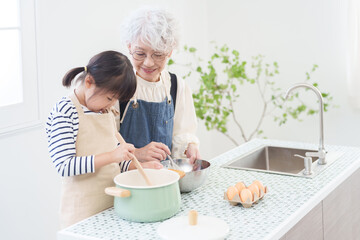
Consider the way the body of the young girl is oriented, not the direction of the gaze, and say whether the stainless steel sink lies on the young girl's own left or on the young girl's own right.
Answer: on the young girl's own left

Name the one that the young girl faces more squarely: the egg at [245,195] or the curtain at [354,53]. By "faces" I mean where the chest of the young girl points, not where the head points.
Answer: the egg

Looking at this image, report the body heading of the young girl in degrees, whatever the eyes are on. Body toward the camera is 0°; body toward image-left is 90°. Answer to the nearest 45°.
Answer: approximately 315°

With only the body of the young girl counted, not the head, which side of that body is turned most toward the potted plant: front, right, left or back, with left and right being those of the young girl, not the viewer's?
left

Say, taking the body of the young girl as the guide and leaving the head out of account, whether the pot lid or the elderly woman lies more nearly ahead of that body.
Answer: the pot lid

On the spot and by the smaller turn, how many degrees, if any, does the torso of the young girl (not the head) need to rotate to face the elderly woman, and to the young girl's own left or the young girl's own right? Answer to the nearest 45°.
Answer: approximately 90° to the young girl's own left

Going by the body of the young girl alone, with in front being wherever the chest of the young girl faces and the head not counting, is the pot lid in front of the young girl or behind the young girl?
in front

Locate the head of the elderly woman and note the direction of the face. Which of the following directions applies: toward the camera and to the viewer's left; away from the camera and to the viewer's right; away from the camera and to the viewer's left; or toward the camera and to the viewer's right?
toward the camera and to the viewer's left

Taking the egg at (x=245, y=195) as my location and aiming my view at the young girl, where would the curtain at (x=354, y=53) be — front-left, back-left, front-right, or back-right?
back-right
